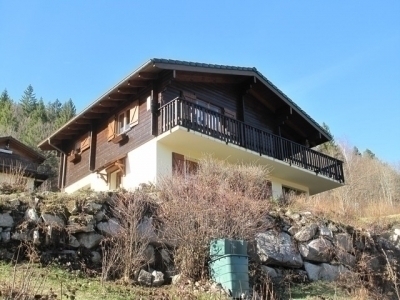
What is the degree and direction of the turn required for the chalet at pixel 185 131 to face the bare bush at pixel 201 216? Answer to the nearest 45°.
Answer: approximately 45° to its right

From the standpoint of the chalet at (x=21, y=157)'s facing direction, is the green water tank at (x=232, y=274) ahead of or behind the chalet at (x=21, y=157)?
ahead

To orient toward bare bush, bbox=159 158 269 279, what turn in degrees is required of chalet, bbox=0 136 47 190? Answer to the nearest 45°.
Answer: approximately 45° to its right

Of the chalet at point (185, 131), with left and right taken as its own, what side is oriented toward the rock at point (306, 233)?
front

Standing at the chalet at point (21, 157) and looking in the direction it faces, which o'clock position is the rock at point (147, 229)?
The rock is roughly at 1 o'clock from the chalet.

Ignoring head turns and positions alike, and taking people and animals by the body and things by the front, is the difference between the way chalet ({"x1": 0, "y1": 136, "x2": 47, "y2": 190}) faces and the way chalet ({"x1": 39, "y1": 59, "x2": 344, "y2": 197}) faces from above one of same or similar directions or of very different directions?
same or similar directions

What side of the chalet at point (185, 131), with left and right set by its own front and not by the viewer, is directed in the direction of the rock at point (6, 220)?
right

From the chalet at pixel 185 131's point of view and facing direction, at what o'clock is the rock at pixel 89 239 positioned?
The rock is roughly at 2 o'clock from the chalet.

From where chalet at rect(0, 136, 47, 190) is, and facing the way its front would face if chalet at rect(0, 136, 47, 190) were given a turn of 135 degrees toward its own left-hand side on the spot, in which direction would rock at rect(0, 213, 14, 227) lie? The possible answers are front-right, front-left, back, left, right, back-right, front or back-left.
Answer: back

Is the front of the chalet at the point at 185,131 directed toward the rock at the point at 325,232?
yes

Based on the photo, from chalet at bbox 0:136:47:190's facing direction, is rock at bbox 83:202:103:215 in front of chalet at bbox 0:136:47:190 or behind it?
in front

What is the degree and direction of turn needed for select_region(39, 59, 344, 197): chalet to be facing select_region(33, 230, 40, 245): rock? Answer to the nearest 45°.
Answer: approximately 45° to its right

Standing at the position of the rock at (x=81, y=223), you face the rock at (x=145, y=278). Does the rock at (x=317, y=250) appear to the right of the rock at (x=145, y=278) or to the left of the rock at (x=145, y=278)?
left

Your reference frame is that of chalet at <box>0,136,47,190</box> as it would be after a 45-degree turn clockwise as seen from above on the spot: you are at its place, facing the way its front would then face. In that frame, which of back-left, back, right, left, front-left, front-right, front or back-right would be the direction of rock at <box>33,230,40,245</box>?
front

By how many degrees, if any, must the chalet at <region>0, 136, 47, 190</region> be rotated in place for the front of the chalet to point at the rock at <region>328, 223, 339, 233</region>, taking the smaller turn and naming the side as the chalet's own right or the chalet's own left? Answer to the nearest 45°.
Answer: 0° — it already faces it

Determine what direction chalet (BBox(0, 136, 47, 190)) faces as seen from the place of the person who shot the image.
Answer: facing the viewer and to the right of the viewer

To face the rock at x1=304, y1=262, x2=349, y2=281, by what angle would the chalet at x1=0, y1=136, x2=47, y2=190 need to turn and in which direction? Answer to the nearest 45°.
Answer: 0° — it already faces it

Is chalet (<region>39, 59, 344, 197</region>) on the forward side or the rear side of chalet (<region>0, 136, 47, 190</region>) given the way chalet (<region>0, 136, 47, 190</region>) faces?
on the forward side

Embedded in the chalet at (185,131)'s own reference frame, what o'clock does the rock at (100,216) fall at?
The rock is roughly at 2 o'clock from the chalet.
